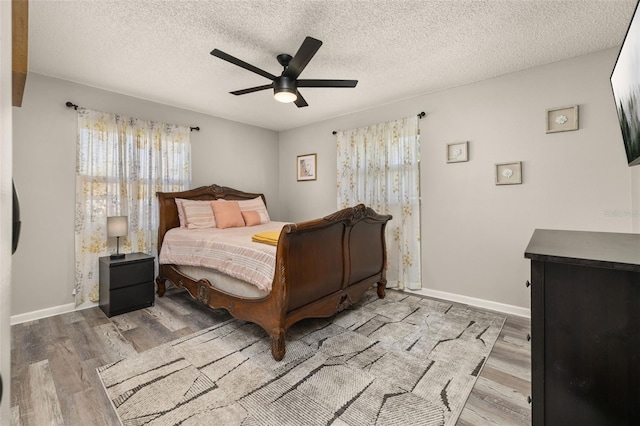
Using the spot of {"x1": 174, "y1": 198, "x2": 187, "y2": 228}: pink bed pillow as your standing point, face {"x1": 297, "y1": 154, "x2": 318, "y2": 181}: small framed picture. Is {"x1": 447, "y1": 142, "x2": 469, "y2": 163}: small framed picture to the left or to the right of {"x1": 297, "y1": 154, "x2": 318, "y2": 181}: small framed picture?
right

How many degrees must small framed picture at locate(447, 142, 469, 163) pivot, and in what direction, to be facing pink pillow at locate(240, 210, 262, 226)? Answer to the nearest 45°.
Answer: approximately 45° to its right

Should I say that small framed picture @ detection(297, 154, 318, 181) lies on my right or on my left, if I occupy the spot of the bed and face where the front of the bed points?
on my left

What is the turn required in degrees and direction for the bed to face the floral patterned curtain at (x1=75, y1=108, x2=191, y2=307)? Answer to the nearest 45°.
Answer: approximately 180°

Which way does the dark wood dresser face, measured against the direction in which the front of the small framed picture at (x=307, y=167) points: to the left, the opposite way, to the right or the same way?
to the right

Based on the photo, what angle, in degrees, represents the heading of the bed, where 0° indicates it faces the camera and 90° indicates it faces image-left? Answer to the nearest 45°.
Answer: approximately 315°

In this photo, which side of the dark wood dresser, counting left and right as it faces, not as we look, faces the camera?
left

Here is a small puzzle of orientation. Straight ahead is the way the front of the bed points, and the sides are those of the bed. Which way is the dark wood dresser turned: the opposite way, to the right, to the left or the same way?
the opposite way

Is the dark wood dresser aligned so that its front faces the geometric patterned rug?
yes

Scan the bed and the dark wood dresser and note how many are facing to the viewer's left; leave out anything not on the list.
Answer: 1

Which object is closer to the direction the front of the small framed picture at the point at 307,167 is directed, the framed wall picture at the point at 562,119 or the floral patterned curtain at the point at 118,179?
the floral patterned curtain

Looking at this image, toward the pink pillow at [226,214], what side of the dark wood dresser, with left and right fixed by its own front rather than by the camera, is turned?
front

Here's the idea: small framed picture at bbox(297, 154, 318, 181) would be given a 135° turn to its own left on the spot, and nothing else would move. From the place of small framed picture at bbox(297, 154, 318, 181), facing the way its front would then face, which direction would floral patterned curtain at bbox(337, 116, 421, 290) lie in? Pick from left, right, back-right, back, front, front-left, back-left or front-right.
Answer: front-right

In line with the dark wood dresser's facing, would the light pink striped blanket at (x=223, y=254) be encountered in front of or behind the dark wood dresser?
in front

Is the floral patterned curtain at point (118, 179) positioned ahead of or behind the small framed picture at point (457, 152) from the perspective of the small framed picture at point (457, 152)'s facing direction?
ahead
